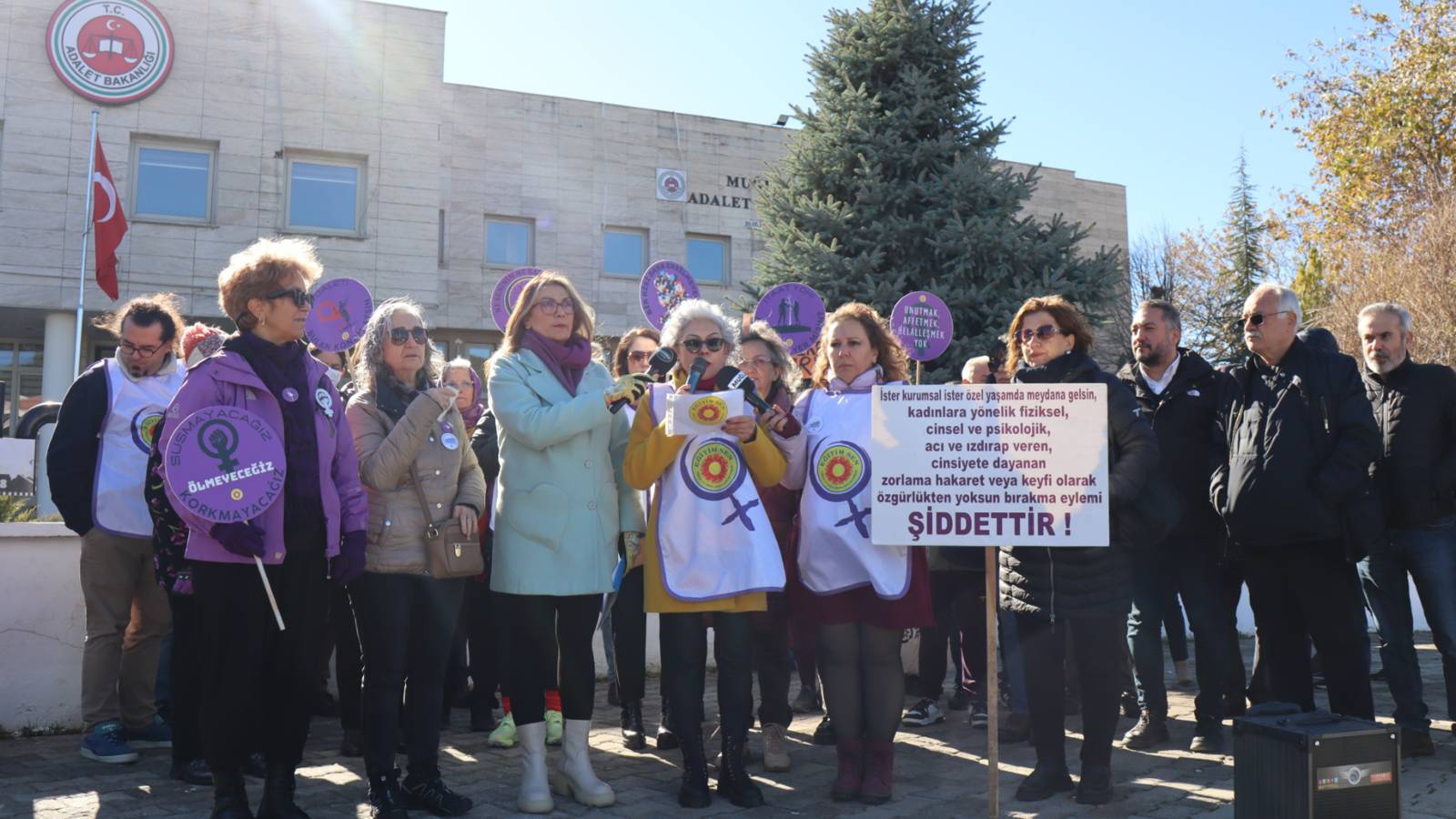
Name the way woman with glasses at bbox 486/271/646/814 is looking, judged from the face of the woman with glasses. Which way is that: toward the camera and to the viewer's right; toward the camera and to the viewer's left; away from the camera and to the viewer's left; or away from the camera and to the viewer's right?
toward the camera and to the viewer's right

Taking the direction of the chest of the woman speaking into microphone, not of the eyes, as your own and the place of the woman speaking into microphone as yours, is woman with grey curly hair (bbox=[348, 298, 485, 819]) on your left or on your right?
on your right

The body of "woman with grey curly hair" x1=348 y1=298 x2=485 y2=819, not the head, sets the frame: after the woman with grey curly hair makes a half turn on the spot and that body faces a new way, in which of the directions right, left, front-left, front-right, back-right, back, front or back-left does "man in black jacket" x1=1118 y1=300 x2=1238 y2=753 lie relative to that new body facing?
back-right

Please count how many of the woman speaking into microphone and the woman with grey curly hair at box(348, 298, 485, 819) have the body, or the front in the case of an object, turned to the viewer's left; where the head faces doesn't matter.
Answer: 0

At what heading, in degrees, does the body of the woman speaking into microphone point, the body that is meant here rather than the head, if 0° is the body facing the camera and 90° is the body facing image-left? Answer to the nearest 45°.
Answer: approximately 0°

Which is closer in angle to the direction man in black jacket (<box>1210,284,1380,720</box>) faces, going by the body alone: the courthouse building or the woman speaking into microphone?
the woman speaking into microphone
